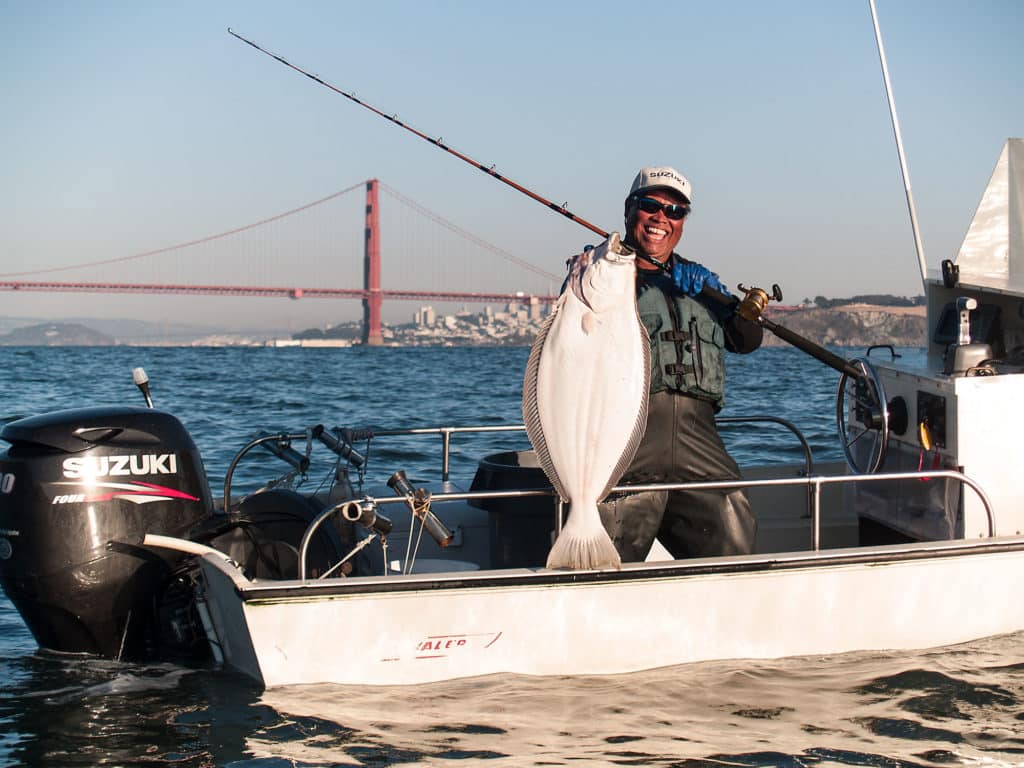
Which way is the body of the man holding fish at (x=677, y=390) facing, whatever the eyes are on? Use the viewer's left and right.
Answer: facing the viewer

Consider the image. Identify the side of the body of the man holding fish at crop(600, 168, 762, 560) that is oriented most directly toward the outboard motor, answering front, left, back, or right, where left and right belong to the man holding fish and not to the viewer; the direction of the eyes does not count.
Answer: right

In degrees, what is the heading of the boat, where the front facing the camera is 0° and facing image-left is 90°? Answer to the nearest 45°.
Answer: approximately 270°
